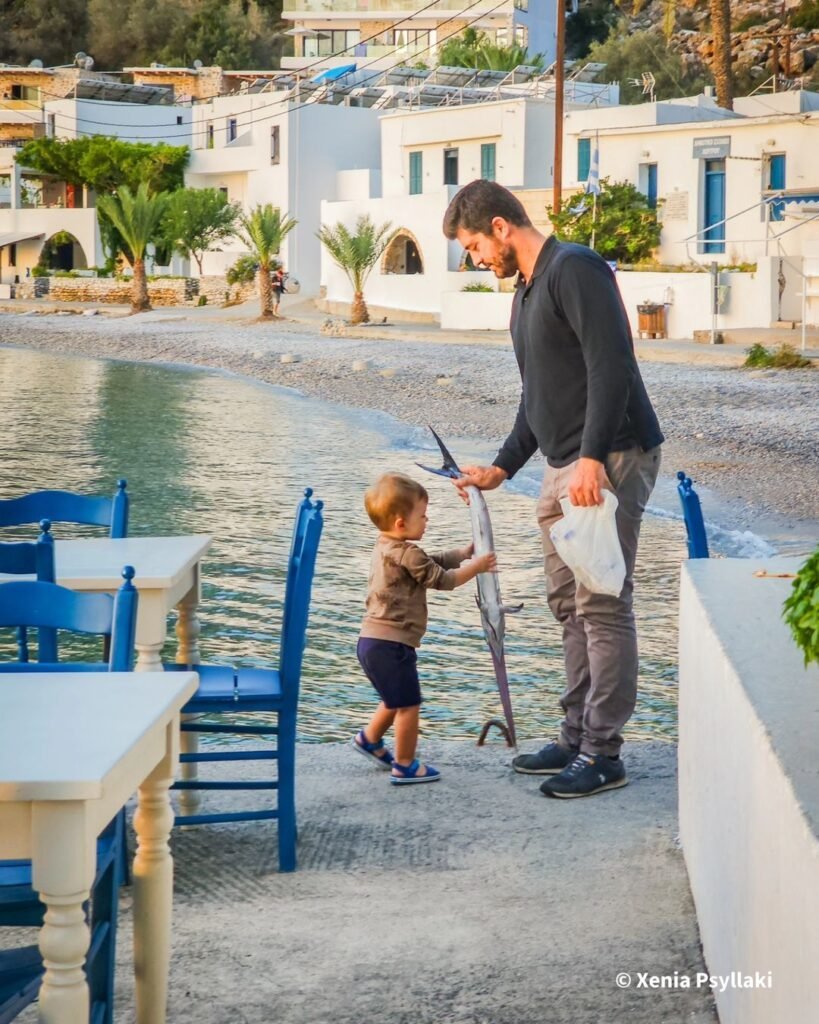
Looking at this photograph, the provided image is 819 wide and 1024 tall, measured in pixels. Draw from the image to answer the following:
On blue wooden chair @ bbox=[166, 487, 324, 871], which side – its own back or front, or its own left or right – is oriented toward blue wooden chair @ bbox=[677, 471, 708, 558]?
back

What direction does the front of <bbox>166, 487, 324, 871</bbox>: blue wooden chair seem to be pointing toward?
to the viewer's left

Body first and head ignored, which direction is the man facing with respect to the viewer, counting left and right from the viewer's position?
facing to the left of the viewer

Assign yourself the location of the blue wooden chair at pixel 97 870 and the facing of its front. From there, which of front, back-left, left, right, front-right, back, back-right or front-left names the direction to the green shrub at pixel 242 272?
back

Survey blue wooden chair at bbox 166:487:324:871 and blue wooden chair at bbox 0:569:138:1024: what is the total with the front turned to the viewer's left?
1

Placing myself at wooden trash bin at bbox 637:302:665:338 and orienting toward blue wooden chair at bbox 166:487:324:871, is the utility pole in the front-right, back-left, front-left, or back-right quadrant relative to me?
back-right

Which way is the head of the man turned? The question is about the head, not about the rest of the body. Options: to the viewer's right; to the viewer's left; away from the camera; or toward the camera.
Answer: to the viewer's left

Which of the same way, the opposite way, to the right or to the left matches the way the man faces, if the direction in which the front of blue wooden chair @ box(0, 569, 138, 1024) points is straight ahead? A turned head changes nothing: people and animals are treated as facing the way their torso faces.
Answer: to the right

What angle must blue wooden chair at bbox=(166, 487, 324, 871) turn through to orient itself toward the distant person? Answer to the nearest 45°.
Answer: approximately 90° to its right
